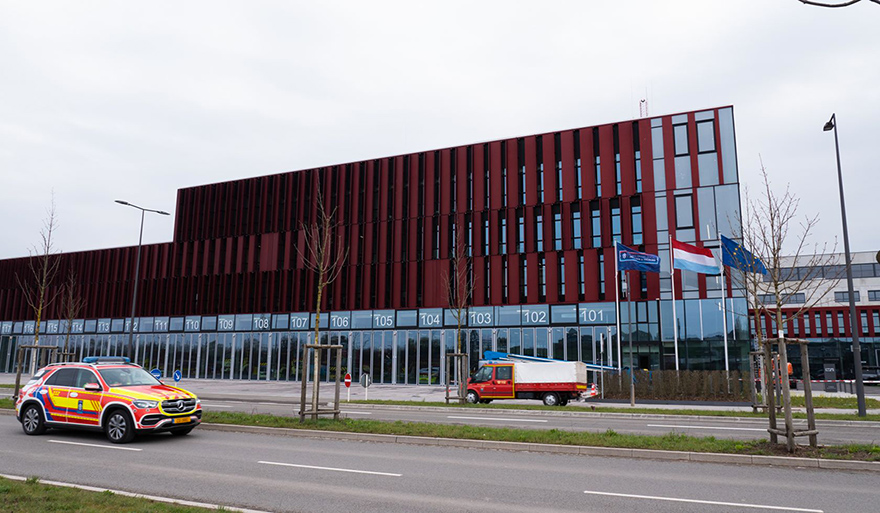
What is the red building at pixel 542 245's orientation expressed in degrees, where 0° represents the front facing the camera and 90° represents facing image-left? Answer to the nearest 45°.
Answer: approximately 45°

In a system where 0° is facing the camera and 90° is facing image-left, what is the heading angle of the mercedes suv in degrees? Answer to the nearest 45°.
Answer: approximately 315°

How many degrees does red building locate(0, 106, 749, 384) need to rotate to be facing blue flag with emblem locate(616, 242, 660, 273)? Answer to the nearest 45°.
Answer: approximately 45° to its left

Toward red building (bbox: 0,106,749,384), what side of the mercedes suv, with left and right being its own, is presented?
left

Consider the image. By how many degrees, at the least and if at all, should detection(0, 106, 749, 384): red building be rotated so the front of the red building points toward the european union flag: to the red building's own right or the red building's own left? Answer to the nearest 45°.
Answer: approximately 45° to the red building's own left

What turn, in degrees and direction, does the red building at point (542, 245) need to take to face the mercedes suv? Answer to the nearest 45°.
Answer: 0° — it already faces it

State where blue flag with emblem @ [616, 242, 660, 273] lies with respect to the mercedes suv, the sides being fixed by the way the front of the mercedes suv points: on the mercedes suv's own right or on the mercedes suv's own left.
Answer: on the mercedes suv's own left

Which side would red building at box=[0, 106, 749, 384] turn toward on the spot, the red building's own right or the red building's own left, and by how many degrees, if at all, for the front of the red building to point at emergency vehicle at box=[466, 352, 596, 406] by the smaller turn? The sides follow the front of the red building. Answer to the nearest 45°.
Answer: approximately 45° to the red building's own left

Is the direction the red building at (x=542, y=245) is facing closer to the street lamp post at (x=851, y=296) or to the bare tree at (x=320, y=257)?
the bare tree

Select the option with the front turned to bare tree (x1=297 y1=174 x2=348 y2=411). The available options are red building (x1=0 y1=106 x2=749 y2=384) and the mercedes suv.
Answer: the red building

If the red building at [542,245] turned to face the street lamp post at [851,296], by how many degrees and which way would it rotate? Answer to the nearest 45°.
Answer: approximately 45° to its left

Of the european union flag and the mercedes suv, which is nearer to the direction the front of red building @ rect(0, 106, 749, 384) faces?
the mercedes suv

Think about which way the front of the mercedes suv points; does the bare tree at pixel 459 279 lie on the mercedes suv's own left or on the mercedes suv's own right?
on the mercedes suv's own left

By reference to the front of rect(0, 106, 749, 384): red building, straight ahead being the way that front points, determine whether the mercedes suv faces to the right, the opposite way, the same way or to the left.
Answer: to the left
